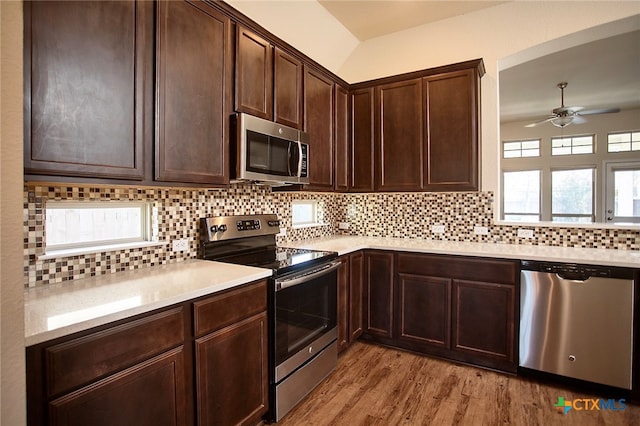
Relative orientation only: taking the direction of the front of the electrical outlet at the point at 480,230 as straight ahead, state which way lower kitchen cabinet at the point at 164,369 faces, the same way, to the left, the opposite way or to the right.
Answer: to the left

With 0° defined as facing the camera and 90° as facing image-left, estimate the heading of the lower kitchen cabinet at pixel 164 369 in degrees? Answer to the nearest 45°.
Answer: approximately 315°

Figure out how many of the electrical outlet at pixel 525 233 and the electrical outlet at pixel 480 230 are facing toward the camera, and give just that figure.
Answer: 2

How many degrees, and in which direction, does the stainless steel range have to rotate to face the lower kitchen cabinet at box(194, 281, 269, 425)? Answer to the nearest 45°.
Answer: approximately 90° to its right

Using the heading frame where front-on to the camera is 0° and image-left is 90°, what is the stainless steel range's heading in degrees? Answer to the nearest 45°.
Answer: approximately 315°

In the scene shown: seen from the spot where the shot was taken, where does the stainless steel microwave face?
facing the viewer and to the right of the viewer

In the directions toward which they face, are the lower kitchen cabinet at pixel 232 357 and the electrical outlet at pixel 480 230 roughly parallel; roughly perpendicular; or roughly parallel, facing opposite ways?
roughly perpendicular

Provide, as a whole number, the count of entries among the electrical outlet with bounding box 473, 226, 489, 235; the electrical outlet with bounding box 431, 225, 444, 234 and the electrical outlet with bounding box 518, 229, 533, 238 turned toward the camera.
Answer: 3

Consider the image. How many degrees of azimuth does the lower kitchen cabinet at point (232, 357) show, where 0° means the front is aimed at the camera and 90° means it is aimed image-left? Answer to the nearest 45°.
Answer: approximately 315°

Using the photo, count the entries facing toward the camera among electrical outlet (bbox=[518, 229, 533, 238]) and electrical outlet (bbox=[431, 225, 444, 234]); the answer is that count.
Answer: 2

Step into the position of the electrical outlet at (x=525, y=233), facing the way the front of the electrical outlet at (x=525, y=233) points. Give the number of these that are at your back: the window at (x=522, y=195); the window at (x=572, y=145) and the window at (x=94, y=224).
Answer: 2

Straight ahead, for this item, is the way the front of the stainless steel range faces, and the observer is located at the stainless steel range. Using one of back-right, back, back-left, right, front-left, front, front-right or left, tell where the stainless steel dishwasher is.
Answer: front-left

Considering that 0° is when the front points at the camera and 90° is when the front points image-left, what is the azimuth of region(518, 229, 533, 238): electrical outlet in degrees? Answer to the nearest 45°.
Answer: approximately 0°

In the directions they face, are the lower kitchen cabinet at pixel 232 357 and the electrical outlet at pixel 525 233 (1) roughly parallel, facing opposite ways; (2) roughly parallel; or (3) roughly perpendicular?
roughly perpendicular
